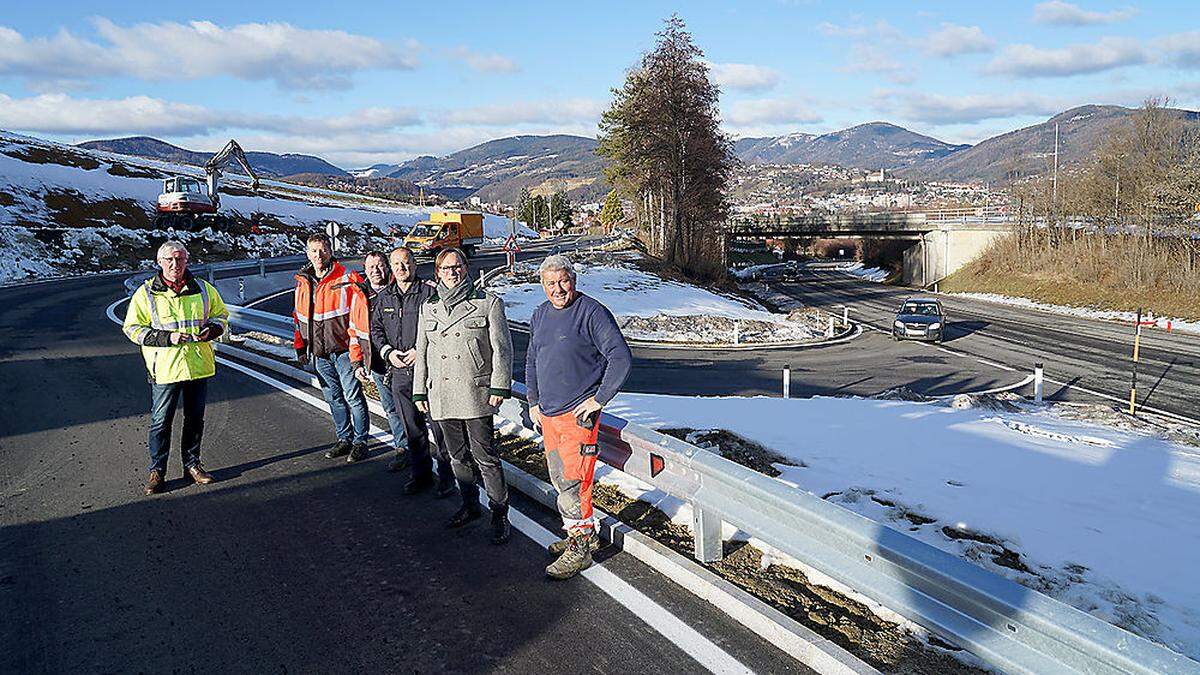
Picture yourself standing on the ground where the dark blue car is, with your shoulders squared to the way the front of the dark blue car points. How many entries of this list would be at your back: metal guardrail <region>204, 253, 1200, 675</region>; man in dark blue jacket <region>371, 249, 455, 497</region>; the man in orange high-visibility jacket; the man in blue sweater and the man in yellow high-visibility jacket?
0

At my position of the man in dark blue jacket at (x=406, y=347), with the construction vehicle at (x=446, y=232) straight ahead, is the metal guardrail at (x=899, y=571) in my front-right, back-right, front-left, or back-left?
back-right

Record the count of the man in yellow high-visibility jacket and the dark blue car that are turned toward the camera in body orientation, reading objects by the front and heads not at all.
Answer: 2

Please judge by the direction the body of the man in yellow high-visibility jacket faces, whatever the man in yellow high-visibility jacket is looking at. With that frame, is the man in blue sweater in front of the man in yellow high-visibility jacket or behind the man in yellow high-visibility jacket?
in front

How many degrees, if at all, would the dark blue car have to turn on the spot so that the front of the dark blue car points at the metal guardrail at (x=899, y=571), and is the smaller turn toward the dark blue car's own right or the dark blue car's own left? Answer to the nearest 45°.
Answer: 0° — it already faces it

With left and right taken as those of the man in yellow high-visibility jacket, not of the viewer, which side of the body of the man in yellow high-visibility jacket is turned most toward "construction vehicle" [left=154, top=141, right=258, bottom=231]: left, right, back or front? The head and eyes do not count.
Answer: back

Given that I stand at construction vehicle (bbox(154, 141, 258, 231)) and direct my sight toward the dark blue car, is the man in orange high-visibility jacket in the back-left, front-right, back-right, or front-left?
front-right

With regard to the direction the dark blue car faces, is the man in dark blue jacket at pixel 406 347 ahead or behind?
ahead

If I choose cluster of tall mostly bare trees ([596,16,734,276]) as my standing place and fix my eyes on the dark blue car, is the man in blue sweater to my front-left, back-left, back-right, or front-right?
front-right

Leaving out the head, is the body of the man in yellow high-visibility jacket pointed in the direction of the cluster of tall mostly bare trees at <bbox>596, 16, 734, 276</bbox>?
no

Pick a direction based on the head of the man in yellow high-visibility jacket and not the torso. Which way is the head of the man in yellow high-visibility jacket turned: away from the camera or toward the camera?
toward the camera

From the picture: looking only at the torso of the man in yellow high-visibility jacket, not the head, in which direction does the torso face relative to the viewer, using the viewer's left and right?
facing the viewer

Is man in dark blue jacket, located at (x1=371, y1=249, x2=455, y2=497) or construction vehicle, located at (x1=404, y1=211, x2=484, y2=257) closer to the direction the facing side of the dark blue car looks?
the man in dark blue jacket

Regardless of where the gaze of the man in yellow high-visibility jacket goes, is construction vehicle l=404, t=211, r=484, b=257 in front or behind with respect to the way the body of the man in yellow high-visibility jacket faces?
behind

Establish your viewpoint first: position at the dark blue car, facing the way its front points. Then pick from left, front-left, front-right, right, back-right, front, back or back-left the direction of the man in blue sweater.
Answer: front

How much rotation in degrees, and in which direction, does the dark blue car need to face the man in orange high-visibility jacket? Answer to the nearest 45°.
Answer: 0° — it already faces them

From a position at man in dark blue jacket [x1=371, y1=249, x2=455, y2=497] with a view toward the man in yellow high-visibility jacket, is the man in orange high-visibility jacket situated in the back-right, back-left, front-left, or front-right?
front-right
